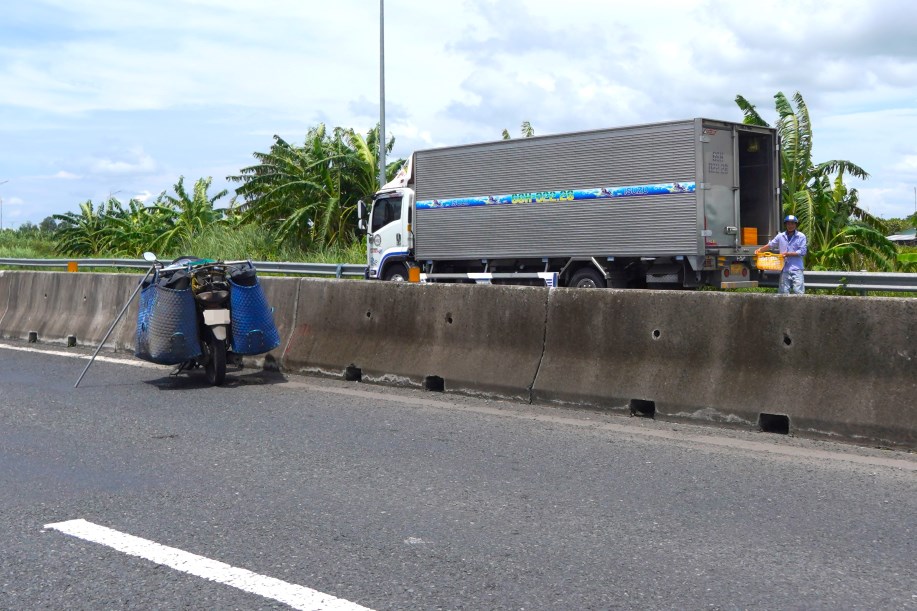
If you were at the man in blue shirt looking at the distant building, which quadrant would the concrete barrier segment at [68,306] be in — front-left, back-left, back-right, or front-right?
back-left

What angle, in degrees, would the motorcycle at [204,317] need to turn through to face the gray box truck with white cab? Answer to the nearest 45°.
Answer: approximately 45° to its right

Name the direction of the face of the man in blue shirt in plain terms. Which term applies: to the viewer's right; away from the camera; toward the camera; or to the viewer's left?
toward the camera

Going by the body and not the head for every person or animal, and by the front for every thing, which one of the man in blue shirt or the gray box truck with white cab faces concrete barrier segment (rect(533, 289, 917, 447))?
the man in blue shirt

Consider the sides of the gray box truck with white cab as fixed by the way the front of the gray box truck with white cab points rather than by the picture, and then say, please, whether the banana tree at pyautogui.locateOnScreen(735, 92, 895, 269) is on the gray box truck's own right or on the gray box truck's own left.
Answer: on the gray box truck's own right

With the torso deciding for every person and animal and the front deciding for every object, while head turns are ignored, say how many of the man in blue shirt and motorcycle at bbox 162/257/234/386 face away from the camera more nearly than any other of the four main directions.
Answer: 1

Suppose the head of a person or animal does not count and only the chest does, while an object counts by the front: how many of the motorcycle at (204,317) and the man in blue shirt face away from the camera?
1

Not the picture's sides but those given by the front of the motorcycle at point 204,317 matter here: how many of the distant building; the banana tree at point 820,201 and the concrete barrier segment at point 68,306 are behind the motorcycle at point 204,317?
0

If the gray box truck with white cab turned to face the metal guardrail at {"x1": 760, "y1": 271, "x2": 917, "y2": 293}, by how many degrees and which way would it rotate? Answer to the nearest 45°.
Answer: approximately 135° to its right

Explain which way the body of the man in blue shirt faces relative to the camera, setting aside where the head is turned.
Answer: toward the camera

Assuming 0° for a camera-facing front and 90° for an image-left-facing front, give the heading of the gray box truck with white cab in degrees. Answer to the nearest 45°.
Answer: approximately 135°

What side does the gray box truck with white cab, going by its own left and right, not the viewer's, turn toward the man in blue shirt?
back

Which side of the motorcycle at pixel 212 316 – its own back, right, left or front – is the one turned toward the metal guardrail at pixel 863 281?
right

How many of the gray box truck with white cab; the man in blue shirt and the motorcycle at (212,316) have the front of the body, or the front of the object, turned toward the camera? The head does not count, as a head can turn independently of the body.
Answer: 1

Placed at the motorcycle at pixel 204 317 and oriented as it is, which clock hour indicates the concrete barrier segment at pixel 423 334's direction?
The concrete barrier segment is roughly at 4 o'clock from the motorcycle.

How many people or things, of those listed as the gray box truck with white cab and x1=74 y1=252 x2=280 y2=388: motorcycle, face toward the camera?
0

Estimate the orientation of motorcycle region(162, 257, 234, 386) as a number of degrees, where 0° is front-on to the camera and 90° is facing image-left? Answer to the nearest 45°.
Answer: approximately 180°
